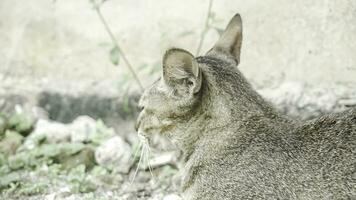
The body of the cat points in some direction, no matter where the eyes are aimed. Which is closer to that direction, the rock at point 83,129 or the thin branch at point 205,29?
the rock

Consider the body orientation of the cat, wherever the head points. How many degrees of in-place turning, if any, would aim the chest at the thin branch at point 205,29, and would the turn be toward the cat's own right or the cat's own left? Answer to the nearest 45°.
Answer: approximately 90° to the cat's own right

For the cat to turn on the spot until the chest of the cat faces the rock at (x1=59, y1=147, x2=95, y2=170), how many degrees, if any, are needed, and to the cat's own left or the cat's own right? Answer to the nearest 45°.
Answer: approximately 45° to the cat's own right

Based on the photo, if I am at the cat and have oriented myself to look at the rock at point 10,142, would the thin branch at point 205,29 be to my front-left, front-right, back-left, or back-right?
front-right

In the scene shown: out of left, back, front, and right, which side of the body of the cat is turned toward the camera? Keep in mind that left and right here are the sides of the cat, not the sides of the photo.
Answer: left

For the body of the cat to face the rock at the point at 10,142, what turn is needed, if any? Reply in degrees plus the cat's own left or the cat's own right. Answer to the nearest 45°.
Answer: approximately 45° to the cat's own right

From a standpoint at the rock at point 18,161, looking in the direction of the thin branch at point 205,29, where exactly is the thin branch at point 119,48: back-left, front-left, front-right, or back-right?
front-left

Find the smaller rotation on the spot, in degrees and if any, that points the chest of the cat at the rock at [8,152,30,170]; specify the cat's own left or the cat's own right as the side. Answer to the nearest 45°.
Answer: approximately 45° to the cat's own right

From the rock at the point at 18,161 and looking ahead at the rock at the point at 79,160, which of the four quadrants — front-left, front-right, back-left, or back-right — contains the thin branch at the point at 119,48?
front-left

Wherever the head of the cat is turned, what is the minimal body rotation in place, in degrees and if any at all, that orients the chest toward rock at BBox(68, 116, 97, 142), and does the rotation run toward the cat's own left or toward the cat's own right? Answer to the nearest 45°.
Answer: approximately 45° to the cat's own right
